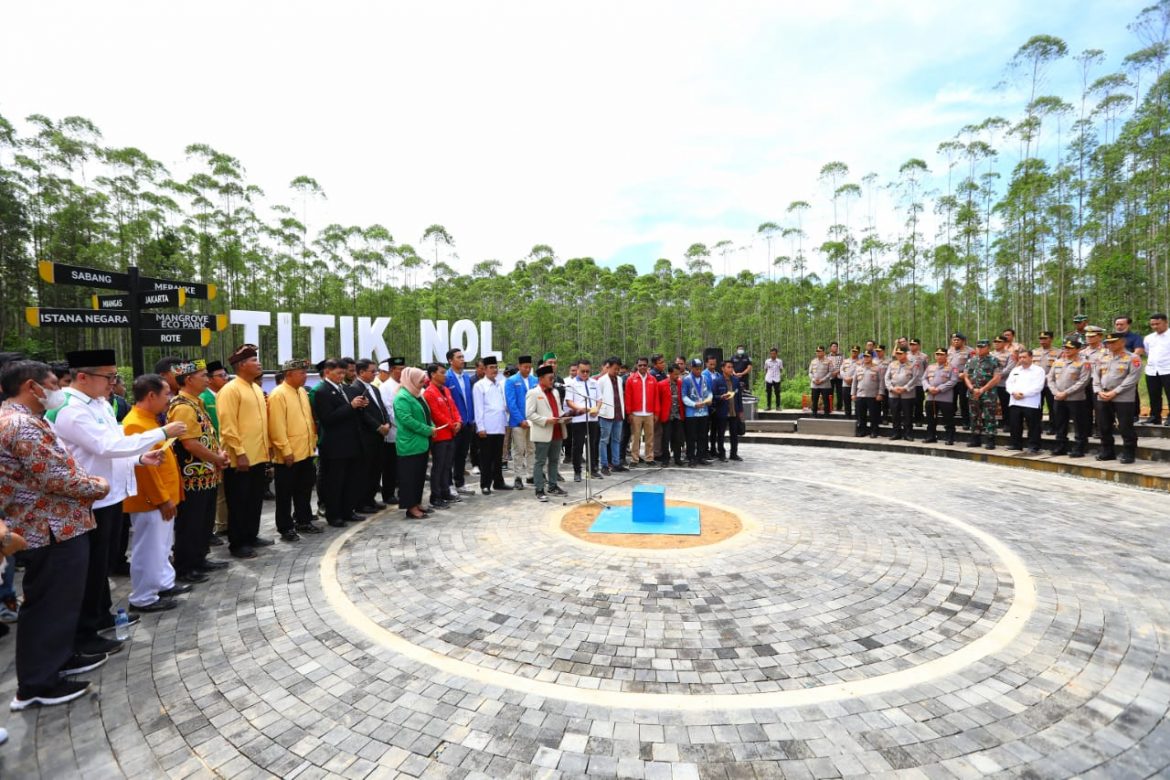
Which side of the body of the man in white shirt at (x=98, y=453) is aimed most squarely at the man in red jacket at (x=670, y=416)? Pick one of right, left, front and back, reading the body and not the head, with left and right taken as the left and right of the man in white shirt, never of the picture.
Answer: front

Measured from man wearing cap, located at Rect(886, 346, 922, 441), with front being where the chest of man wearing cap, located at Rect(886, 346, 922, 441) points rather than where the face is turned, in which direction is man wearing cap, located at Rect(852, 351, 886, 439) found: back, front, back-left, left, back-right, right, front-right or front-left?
right

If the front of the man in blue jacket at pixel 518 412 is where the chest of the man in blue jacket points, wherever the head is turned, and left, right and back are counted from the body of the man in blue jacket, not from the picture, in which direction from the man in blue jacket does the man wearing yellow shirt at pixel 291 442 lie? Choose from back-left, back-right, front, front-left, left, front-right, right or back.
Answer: right

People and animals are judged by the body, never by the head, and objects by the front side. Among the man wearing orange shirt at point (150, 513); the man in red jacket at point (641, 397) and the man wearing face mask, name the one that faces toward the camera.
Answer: the man in red jacket

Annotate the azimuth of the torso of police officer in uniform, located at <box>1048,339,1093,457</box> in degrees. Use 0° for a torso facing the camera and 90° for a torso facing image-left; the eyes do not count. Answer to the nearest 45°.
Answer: approximately 45°

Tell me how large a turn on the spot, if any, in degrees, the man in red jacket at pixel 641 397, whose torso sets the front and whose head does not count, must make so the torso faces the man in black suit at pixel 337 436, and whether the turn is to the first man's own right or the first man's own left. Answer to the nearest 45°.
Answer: approximately 45° to the first man's own right

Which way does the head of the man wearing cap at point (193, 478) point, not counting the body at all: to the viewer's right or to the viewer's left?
to the viewer's right

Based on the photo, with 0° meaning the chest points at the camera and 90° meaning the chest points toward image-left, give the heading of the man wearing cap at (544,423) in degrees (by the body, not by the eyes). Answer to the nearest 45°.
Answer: approximately 315°

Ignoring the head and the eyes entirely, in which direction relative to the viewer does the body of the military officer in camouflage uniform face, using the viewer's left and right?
facing the viewer and to the left of the viewer

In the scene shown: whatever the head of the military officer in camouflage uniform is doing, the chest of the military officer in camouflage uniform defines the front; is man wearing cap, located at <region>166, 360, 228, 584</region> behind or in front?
in front

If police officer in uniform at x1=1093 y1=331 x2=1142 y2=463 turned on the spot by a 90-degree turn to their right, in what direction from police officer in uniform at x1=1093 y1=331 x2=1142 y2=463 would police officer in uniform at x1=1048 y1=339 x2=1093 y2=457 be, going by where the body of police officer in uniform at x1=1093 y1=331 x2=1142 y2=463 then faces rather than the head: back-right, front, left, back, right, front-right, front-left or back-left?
front

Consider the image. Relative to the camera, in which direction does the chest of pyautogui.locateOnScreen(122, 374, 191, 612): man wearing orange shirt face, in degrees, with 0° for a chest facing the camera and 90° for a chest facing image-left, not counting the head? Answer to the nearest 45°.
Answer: approximately 270°
